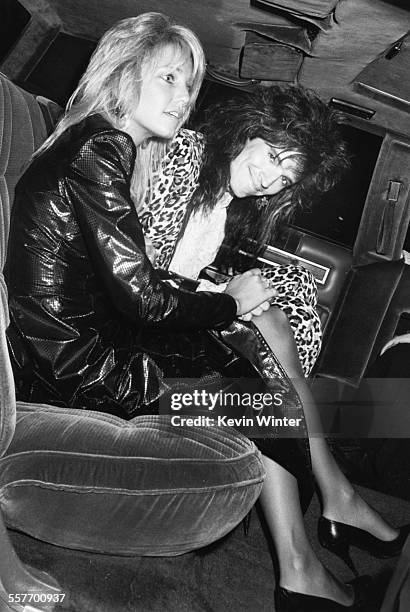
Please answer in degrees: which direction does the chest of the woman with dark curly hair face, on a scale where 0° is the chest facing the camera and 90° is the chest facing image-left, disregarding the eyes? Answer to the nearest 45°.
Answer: approximately 315°
